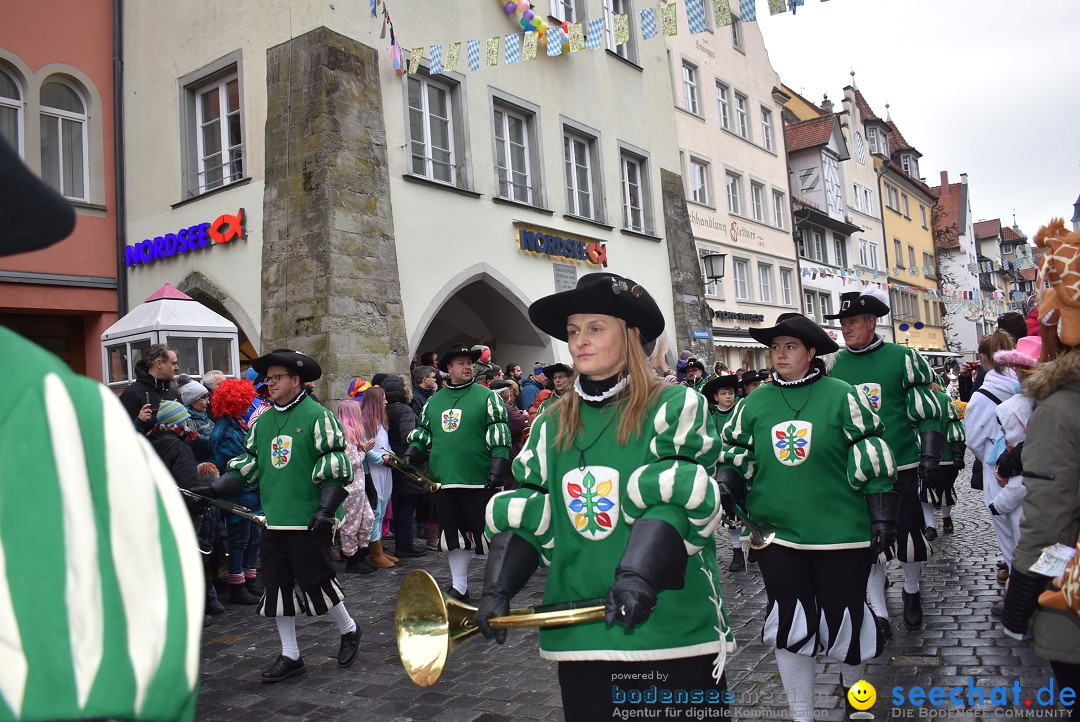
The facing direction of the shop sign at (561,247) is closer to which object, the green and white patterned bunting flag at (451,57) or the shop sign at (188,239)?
the green and white patterned bunting flag

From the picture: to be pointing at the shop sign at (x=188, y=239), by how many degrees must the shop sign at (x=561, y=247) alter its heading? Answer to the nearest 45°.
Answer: approximately 90° to its right

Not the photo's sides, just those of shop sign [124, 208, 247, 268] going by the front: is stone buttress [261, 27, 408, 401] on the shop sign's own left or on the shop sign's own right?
on the shop sign's own left

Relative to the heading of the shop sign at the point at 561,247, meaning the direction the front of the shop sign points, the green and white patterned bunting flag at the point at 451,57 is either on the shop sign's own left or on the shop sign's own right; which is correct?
on the shop sign's own right

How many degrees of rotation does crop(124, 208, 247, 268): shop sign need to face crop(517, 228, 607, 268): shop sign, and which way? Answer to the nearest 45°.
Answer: approximately 135° to its left

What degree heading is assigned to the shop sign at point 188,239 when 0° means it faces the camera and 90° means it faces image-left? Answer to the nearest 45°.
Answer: approximately 45°

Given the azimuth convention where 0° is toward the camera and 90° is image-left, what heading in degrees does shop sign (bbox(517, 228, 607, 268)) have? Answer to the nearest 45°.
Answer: approximately 315°

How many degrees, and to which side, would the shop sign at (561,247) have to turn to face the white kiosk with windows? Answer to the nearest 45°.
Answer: approximately 90° to its right
